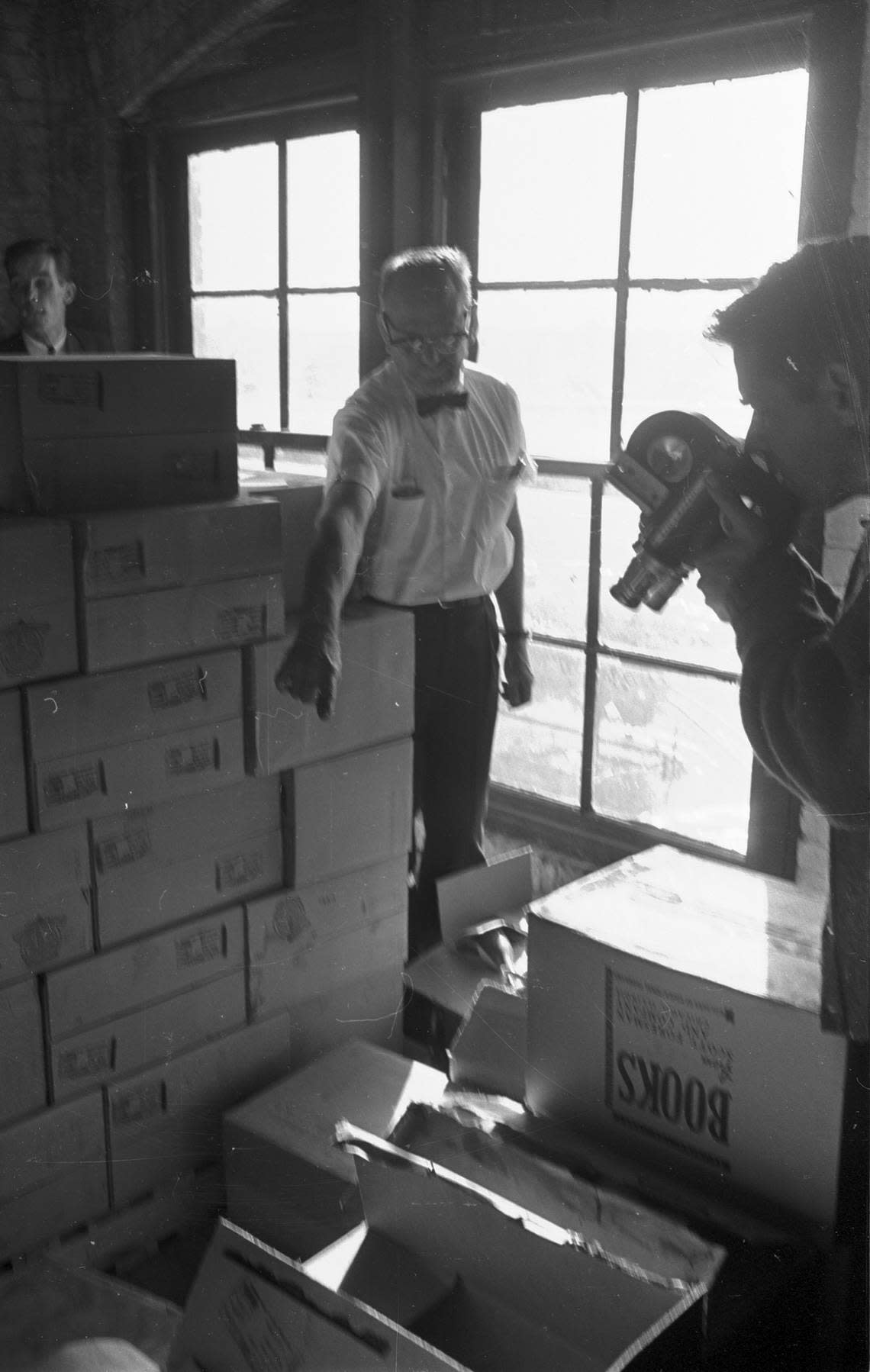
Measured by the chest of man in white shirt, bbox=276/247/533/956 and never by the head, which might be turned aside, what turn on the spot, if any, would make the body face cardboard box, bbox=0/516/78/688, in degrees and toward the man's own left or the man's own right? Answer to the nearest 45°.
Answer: approximately 45° to the man's own right

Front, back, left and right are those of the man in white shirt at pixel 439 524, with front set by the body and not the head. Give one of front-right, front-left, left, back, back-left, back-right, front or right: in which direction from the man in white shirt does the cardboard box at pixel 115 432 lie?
front-right

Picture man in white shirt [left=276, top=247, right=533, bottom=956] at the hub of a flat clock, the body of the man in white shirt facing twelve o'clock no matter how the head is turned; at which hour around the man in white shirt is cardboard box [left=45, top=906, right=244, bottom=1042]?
The cardboard box is roughly at 1 o'clock from the man in white shirt.

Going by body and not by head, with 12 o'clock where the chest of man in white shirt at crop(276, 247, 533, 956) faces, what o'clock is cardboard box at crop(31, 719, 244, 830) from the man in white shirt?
The cardboard box is roughly at 1 o'clock from the man in white shirt.

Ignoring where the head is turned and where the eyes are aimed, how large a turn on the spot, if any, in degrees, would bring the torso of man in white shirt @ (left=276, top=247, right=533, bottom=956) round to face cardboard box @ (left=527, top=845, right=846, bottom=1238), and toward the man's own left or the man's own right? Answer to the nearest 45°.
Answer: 0° — they already face it

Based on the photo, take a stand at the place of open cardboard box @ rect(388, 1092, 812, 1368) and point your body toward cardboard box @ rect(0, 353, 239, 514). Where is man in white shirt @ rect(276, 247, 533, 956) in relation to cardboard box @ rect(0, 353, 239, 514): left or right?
right

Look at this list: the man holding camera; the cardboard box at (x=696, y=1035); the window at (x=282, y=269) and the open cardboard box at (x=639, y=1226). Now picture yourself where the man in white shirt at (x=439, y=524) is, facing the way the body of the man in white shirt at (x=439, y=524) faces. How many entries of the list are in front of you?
3

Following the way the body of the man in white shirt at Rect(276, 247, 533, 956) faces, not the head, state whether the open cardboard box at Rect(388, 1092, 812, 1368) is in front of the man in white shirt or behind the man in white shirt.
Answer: in front

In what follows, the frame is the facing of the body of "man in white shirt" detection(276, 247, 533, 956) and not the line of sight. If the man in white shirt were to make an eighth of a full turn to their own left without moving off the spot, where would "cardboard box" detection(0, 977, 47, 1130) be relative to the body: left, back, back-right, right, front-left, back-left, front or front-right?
right

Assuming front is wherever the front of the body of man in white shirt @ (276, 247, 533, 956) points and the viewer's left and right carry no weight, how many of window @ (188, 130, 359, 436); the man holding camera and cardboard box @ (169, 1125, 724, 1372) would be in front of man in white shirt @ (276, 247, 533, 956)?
2

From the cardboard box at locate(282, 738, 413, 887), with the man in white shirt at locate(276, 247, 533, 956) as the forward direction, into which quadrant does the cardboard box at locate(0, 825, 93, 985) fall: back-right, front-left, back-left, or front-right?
back-left

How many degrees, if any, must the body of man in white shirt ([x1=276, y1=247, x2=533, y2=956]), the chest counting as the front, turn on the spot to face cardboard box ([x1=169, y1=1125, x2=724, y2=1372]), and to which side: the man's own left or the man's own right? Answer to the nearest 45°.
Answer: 0° — they already face it

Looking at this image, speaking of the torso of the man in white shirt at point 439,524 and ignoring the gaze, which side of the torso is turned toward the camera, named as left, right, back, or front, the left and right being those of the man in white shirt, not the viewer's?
front
